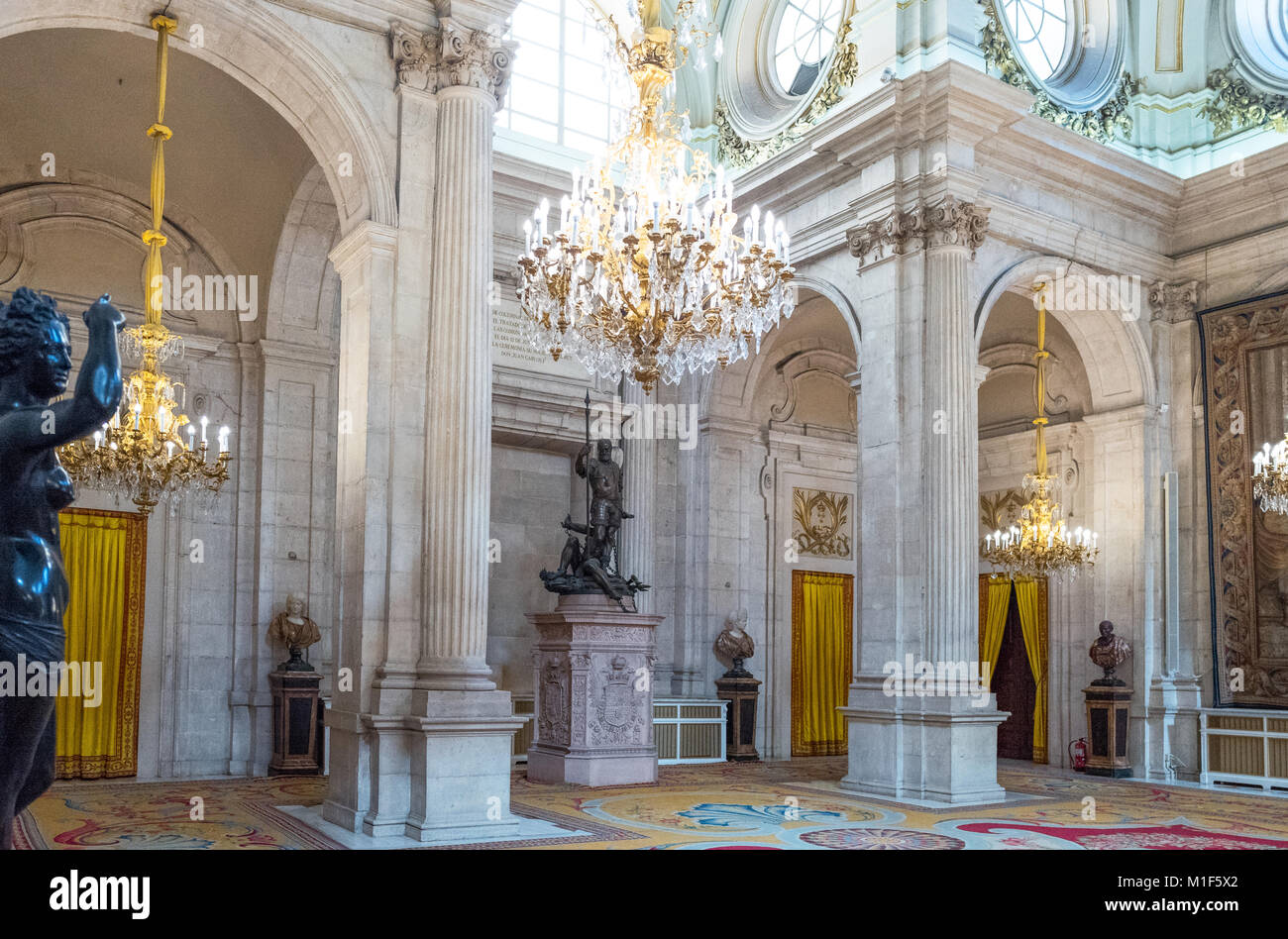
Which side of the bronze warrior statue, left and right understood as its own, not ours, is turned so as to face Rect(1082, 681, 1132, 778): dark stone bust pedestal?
left

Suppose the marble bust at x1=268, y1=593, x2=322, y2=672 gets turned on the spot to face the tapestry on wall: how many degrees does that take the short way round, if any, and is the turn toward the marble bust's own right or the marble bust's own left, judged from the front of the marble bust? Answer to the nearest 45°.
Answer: approximately 90° to the marble bust's own left

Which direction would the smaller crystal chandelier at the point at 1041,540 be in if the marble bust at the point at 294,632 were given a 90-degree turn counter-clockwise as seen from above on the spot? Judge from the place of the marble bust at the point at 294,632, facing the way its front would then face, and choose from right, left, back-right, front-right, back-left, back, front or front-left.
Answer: front

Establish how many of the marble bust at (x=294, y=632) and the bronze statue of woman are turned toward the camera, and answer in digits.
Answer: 1

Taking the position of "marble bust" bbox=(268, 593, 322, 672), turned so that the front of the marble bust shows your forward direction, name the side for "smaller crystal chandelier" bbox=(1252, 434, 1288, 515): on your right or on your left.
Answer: on your left

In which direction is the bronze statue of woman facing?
to the viewer's right

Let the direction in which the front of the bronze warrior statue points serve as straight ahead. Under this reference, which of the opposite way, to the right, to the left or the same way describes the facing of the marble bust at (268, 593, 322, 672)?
the same way

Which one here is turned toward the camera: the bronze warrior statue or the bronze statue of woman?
the bronze warrior statue

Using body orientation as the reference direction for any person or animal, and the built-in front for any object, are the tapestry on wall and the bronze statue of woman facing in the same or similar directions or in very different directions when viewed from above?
very different directions

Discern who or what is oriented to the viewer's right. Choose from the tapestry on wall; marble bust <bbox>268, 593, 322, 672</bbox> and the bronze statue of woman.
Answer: the bronze statue of woman

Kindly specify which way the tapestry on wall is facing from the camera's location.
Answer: facing the viewer and to the left of the viewer

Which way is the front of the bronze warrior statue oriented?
toward the camera

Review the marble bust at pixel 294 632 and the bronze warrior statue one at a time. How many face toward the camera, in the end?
2
